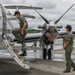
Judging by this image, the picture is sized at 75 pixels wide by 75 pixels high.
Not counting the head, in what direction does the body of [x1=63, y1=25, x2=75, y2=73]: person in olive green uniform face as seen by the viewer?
to the viewer's left
